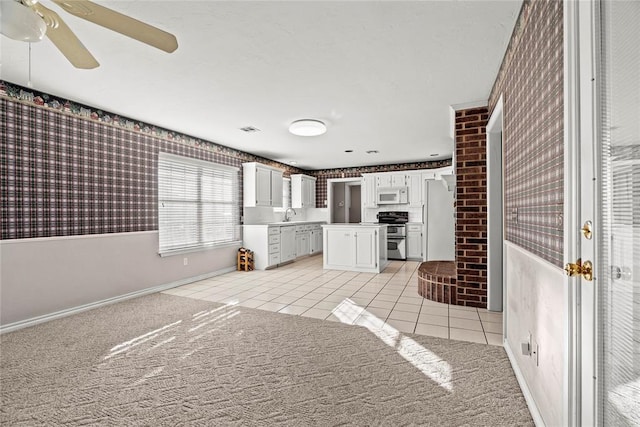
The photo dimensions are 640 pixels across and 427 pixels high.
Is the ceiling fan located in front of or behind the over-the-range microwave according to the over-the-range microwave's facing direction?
in front

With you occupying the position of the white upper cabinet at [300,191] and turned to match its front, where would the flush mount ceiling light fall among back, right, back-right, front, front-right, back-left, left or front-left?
front-right

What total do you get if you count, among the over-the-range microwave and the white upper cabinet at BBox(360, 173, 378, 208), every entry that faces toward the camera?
2

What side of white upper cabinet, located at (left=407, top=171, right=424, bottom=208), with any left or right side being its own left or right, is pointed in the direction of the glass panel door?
front

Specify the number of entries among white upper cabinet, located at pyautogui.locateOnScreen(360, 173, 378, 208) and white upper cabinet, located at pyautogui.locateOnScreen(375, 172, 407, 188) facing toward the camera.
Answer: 2

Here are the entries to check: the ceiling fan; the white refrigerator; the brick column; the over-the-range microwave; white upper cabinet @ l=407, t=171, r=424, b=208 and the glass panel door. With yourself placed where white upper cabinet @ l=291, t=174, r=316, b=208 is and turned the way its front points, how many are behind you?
0

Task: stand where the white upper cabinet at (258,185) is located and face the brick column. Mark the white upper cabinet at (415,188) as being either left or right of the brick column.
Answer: left

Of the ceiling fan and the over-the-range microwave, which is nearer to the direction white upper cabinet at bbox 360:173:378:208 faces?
the ceiling fan

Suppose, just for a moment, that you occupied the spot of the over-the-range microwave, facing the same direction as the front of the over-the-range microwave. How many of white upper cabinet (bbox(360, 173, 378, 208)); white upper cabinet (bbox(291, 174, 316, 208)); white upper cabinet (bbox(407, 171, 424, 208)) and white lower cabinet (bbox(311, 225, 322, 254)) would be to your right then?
3

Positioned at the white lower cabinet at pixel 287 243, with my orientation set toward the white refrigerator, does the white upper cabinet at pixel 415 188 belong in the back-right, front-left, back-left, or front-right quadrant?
front-left

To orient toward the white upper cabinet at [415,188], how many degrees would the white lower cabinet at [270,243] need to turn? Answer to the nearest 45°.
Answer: approximately 45° to its left

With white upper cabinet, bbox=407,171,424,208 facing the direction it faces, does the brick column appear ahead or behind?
ahead

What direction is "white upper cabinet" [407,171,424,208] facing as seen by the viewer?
toward the camera

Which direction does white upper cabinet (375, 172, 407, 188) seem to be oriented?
toward the camera
